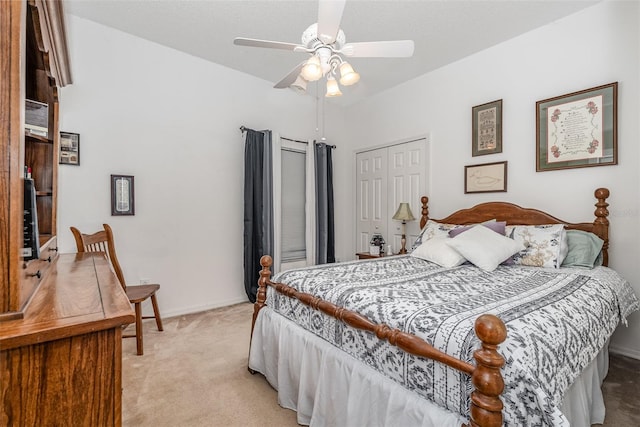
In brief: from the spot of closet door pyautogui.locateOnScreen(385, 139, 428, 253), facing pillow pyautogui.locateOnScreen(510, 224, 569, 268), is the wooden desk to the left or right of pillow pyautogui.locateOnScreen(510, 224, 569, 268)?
right

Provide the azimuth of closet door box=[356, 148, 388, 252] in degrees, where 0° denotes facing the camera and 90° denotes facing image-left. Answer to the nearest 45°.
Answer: approximately 45°

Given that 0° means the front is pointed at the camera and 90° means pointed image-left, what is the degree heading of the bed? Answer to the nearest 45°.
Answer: approximately 45°

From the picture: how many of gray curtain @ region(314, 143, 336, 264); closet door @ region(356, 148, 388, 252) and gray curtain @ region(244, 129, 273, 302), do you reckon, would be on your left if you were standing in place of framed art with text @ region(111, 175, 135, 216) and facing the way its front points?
3

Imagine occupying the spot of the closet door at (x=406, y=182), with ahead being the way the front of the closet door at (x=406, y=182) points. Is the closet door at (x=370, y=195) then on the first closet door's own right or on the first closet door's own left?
on the first closet door's own right

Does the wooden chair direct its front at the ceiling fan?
yes

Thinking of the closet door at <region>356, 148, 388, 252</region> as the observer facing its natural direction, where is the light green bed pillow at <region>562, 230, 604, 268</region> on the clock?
The light green bed pillow is roughly at 9 o'clock from the closet door.

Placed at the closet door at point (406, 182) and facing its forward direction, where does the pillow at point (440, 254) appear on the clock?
The pillow is roughly at 10 o'clock from the closet door.

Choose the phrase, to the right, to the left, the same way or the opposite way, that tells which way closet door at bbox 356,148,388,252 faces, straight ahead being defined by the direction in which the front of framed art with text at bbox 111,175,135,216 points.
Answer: to the right

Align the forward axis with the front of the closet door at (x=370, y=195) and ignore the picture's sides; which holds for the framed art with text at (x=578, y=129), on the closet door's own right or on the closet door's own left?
on the closet door's own left
